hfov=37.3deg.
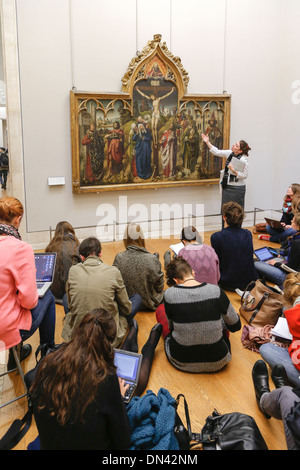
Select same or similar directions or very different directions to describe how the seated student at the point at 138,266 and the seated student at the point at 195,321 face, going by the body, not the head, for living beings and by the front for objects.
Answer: same or similar directions

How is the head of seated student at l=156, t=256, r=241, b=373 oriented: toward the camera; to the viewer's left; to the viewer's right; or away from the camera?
away from the camera

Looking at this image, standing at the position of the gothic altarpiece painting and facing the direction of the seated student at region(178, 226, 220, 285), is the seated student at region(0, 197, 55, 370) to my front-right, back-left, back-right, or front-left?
front-right

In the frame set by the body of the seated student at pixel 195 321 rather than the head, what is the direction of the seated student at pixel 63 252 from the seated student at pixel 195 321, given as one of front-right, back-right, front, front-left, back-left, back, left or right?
front-left

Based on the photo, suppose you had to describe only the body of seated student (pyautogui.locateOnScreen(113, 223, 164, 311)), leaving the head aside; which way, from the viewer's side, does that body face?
away from the camera

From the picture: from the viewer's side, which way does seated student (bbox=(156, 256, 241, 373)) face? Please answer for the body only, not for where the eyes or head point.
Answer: away from the camera

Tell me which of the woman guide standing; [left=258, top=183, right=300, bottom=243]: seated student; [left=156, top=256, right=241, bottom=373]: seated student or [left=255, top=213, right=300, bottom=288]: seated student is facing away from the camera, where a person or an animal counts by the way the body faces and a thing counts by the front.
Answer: [left=156, top=256, right=241, bottom=373]: seated student

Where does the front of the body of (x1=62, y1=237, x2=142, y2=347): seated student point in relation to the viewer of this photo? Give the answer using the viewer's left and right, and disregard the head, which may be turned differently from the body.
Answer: facing away from the viewer

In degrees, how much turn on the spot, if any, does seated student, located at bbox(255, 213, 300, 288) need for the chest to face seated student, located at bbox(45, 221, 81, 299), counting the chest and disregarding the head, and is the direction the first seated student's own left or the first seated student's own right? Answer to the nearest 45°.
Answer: approximately 45° to the first seated student's own left

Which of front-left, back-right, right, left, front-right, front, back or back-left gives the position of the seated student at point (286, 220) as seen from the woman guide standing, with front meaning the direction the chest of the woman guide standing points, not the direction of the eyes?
left

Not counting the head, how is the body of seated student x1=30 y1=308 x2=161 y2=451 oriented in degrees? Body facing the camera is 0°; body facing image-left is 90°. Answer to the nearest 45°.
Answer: approximately 225°

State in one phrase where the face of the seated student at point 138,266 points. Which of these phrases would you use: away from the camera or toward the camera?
away from the camera

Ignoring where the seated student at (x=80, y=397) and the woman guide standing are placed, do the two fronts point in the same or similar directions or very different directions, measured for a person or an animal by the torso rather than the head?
very different directions

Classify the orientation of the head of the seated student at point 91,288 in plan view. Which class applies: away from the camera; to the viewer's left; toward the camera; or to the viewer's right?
away from the camera

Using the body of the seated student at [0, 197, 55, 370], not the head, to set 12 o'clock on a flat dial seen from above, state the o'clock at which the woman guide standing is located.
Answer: The woman guide standing is roughly at 12 o'clock from the seated student.

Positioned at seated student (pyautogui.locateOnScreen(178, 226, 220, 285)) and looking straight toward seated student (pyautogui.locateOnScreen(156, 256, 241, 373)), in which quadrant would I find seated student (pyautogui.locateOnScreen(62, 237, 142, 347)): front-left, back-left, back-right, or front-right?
front-right

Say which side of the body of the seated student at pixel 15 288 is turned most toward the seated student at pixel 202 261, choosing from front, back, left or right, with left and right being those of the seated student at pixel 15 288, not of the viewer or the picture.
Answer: front

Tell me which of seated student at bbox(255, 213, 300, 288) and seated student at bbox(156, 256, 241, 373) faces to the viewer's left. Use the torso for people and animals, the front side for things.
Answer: seated student at bbox(255, 213, 300, 288)

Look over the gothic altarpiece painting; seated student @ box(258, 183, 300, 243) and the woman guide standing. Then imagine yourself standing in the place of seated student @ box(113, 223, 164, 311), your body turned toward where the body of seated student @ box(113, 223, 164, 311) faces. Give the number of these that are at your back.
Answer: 0

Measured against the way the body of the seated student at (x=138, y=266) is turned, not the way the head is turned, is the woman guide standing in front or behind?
in front

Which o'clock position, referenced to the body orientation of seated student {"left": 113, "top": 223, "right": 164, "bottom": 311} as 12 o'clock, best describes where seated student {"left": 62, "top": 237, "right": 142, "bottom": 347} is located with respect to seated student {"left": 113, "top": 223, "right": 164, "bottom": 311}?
seated student {"left": 62, "top": 237, "right": 142, "bottom": 347} is roughly at 7 o'clock from seated student {"left": 113, "top": 223, "right": 164, "bottom": 311}.

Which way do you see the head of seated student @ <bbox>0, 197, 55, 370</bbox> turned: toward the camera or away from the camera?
away from the camera
